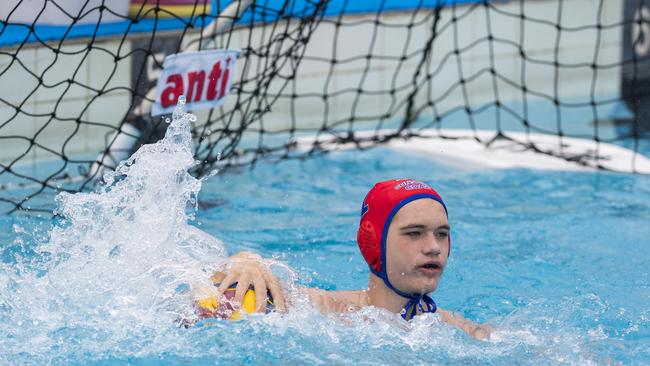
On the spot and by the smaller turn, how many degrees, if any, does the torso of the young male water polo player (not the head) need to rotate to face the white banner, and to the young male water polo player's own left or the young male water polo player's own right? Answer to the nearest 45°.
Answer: approximately 180°

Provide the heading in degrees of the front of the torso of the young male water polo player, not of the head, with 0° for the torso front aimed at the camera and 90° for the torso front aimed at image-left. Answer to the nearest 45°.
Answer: approximately 315°

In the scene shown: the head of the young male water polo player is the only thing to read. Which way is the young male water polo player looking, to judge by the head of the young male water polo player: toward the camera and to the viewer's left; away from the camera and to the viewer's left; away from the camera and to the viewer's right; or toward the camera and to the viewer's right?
toward the camera and to the viewer's right

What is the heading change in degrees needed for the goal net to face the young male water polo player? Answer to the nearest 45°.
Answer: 0° — it already faces them
